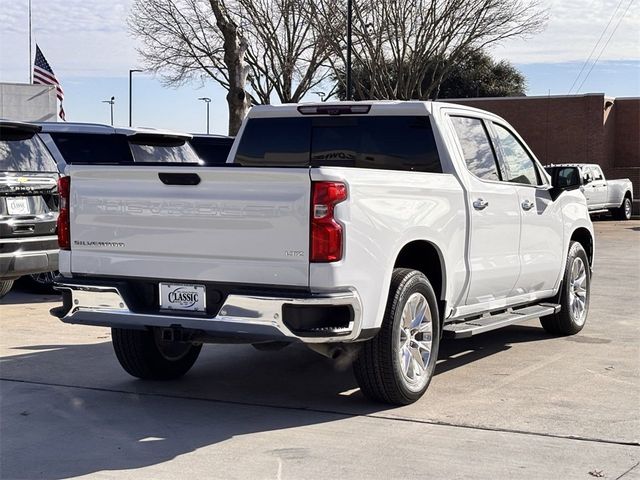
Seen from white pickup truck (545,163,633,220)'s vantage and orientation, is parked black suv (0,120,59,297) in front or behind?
in front

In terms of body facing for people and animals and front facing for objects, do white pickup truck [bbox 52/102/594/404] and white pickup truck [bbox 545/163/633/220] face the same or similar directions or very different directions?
very different directions

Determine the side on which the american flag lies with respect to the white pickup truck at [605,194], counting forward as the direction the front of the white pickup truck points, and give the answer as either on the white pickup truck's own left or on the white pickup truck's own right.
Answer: on the white pickup truck's own right

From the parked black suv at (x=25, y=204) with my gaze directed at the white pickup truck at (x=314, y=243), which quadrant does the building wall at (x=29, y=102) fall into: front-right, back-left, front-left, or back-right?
back-left

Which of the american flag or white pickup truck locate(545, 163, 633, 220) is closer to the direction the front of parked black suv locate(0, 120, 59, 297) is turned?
the american flag

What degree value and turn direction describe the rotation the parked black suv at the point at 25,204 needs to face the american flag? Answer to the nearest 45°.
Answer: approximately 45° to its right

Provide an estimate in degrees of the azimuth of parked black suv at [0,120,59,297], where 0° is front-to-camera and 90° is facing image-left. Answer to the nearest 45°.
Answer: approximately 135°

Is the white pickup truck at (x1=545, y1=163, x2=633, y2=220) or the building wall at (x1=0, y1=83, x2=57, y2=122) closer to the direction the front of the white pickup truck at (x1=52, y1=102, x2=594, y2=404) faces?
the white pickup truck

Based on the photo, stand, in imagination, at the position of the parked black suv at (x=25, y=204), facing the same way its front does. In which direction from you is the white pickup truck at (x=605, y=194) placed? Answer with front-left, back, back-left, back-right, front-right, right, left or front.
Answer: right

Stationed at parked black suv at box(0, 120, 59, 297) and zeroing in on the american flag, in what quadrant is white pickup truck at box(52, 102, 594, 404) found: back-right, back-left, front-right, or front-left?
back-right

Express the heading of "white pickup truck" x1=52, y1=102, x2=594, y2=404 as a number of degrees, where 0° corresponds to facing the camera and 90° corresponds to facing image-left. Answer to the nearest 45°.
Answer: approximately 225°

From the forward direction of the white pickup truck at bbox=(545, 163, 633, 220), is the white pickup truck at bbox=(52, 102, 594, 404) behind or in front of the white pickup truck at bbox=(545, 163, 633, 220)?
in front

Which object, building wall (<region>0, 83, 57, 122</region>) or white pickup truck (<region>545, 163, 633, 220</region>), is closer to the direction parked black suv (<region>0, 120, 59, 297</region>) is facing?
the building wall

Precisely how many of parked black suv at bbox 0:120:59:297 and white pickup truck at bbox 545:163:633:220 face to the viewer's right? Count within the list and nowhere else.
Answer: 0

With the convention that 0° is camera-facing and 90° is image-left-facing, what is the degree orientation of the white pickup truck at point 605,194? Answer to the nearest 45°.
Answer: approximately 45°
